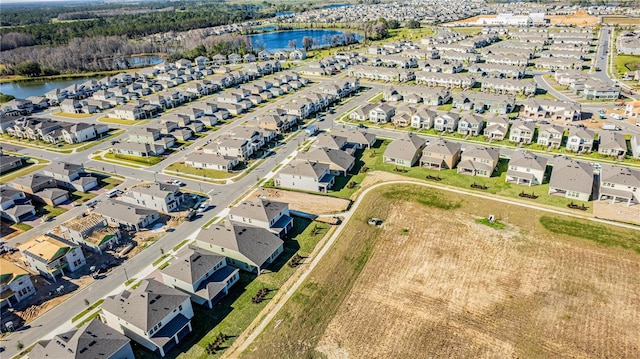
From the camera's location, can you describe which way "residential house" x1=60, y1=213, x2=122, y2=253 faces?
facing the viewer and to the right of the viewer

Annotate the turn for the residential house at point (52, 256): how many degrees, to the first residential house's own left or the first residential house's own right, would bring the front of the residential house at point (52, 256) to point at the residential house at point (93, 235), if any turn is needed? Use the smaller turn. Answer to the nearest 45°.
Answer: approximately 90° to the first residential house's own left

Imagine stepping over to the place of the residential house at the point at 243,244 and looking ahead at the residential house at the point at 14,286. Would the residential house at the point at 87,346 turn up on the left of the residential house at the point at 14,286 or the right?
left

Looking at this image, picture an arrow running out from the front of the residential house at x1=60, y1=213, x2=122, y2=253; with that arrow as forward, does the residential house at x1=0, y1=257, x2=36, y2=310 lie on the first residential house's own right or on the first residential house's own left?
on the first residential house's own right

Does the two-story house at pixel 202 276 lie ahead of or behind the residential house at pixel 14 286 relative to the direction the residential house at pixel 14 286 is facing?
ahead

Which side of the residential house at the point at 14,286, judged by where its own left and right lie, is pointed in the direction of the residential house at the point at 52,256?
left

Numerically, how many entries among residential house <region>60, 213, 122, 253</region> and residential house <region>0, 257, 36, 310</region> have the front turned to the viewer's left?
0

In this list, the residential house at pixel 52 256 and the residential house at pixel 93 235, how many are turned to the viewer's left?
0

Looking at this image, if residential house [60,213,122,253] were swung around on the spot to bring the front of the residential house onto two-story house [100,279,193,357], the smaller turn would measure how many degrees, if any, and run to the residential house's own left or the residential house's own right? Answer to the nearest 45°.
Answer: approximately 45° to the residential house's own right

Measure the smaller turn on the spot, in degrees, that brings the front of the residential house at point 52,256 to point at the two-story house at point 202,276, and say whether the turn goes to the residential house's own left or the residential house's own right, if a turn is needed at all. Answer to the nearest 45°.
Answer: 0° — it already faces it

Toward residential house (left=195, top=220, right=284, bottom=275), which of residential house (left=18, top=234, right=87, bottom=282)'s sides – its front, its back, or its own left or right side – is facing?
front
